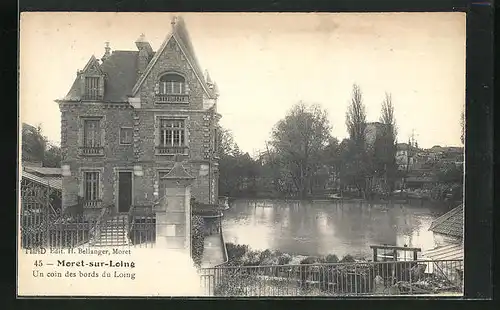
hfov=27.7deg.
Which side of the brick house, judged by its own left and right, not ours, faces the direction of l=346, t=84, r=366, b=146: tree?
back

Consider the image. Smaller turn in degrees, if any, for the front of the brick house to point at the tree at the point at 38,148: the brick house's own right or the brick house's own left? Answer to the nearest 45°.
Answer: approximately 90° to the brick house's own right

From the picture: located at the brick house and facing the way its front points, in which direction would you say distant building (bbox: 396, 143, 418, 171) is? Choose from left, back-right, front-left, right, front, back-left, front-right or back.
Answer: left

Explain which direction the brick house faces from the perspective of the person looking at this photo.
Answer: facing the viewer

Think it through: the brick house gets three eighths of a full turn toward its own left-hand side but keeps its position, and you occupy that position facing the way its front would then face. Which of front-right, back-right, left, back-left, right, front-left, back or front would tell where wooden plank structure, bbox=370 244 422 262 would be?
front-right

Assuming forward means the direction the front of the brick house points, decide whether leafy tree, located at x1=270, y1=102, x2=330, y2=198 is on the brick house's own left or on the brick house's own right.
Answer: on the brick house's own left

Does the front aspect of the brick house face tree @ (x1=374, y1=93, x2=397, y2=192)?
no
